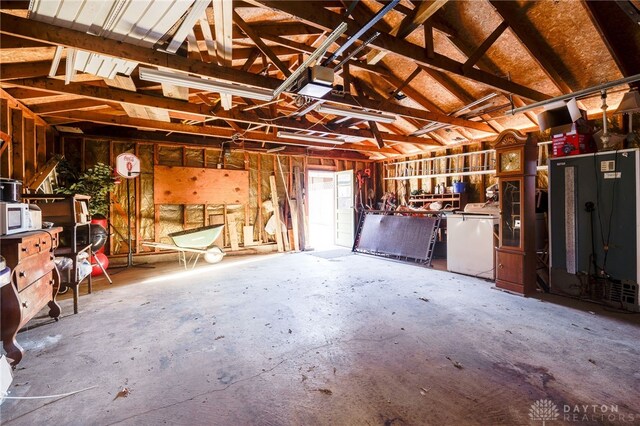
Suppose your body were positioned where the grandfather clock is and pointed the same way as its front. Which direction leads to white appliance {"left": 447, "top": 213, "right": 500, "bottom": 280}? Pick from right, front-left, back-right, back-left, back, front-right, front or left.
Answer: right

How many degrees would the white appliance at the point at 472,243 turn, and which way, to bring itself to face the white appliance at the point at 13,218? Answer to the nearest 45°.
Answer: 0° — it already faces it

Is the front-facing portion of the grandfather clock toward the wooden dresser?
yes

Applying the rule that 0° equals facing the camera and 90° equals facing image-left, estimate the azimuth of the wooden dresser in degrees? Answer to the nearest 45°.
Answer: approximately 315°

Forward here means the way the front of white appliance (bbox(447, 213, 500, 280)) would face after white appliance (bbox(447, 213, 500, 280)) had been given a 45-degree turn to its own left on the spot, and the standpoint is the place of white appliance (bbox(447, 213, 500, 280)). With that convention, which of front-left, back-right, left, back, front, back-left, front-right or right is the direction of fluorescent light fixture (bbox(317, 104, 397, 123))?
front-right

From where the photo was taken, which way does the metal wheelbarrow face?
to the viewer's right

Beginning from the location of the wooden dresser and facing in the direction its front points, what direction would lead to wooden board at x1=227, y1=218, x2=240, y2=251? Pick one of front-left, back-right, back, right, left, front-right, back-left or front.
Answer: left

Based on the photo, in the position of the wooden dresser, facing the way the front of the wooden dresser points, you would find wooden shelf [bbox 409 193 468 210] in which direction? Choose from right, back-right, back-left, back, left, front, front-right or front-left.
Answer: front-left

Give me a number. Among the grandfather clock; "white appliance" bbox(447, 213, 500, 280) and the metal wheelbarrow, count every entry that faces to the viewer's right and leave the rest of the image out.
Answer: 1

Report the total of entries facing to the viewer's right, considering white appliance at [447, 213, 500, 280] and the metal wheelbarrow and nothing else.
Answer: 1

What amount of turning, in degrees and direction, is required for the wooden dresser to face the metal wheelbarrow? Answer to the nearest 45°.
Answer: approximately 90° to its left

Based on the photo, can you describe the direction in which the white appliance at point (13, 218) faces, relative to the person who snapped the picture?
facing the viewer and to the right of the viewer

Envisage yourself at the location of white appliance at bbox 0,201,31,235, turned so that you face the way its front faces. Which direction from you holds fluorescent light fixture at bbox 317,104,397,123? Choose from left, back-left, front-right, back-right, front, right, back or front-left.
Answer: front-left

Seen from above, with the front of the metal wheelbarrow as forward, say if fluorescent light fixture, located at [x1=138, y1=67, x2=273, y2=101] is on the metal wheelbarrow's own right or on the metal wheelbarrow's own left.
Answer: on the metal wheelbarrow's own right

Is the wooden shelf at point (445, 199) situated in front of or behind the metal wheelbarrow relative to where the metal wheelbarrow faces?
in front
